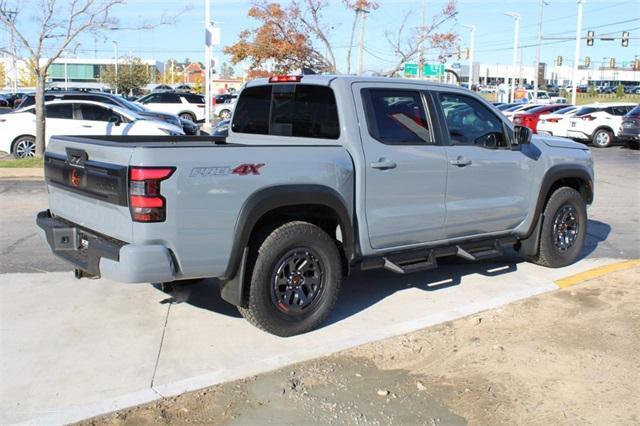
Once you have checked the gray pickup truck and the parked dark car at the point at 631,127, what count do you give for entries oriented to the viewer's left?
0

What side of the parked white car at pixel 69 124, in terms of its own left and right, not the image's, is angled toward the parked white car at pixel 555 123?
front

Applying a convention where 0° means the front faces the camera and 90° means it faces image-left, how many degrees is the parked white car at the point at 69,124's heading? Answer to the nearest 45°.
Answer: approximately 270°

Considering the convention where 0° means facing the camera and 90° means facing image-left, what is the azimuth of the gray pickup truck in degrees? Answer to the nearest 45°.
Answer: approximately 225°
